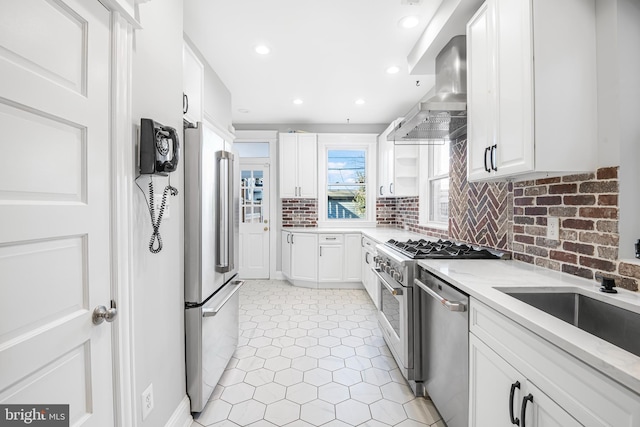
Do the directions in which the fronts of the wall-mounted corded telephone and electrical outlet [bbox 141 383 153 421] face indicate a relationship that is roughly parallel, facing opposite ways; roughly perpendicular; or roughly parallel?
roughly parallel

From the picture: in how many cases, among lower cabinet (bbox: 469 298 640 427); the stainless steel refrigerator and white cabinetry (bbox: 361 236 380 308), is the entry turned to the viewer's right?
1

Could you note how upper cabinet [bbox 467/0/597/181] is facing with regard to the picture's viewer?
facing the viewer and to the left of the viewer

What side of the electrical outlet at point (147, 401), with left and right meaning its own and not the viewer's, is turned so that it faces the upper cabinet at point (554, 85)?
front

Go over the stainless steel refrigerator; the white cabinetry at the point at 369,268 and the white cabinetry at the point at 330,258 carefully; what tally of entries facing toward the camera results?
1

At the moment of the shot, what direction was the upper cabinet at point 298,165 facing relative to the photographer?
facing the viewer

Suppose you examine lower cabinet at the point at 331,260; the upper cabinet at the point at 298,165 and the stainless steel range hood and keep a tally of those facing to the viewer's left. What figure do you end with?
1

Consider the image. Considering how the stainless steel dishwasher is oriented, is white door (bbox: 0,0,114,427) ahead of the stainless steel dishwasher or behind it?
ahead

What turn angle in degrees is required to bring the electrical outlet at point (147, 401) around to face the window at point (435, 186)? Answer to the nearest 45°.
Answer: approximately 45° to its left

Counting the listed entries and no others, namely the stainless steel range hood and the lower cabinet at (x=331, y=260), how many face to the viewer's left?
1

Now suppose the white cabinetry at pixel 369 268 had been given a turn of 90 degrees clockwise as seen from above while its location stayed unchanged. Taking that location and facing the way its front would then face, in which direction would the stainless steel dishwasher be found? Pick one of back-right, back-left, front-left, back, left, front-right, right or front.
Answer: back

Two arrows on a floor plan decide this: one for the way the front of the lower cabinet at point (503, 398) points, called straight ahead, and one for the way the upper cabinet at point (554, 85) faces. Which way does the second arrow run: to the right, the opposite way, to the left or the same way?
the same way

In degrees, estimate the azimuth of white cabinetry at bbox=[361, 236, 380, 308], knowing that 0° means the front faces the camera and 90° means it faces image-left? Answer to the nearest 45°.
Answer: approximately 90°

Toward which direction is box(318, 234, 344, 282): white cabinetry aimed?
toward the camera

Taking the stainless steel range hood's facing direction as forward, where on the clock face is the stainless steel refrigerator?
The stainless steel refrigerator is roughly at 11 o'clock from the stainless steel range hood.

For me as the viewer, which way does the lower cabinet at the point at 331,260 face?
facing the viewer

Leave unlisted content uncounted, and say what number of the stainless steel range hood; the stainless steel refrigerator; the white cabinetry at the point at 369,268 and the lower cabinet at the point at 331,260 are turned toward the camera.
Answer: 1
